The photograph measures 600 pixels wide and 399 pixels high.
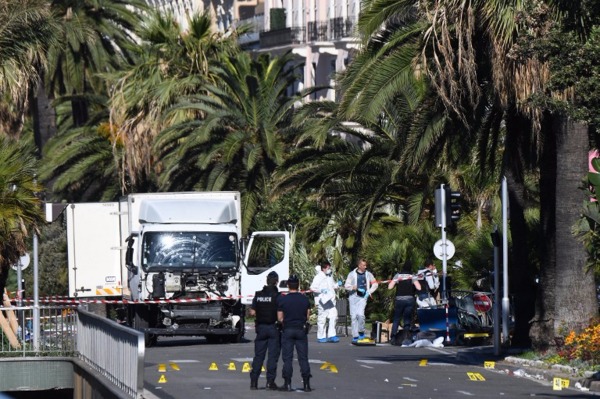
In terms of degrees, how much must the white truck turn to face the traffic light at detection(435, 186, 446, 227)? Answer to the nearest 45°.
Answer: approximately 90° to its left

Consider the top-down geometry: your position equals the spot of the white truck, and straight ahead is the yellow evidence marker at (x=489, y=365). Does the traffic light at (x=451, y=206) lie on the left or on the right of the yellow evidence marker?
left

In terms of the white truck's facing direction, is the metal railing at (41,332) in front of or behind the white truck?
in front

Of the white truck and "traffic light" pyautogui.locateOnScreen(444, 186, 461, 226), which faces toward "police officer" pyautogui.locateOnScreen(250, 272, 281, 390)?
the white truck

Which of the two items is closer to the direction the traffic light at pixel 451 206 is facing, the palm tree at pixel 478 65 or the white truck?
the palm tree
